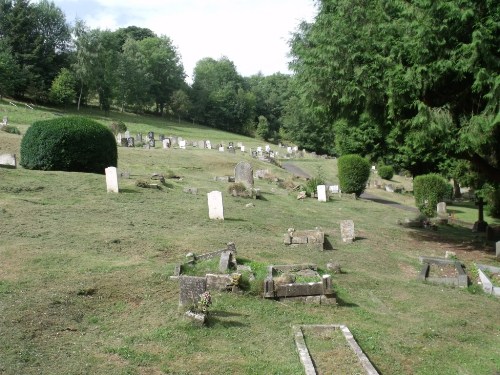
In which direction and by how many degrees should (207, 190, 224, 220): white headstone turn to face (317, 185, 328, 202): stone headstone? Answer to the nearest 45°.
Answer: approximately 135° to its left

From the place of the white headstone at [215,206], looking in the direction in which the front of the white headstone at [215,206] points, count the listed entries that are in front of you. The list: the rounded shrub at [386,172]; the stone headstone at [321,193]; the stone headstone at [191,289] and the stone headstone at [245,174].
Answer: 1

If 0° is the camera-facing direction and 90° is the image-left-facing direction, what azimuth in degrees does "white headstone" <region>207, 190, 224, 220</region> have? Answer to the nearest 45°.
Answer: approximately 0°

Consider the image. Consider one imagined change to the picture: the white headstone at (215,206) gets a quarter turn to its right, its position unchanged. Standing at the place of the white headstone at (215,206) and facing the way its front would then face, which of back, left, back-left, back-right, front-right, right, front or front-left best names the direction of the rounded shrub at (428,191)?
back-right

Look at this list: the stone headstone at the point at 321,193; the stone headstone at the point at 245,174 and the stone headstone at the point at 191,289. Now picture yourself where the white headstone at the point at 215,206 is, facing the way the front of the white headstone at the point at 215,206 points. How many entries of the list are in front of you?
1

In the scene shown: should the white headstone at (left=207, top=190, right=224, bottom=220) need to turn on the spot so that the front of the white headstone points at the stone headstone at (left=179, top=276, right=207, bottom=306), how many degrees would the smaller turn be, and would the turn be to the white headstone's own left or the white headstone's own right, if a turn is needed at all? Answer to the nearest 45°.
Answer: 0° — it already faces it

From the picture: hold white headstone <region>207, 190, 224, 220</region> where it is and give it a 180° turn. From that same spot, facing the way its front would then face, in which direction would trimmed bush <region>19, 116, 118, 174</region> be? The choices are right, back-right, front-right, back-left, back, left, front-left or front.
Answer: front-left

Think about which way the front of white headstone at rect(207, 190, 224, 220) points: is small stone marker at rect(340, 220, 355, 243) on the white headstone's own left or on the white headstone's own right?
on the white headstone's own left

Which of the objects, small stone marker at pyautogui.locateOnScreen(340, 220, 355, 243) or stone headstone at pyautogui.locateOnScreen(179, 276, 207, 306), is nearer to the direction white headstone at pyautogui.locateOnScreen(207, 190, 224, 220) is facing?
the stone headstone

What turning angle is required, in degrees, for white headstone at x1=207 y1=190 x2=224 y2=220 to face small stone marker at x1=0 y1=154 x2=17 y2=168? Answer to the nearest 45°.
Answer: approximately 135° to its right

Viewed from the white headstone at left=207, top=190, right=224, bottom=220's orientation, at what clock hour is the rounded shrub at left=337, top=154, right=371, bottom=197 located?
The rounded shrub is roughly at 7 o'clock from the white headstone.

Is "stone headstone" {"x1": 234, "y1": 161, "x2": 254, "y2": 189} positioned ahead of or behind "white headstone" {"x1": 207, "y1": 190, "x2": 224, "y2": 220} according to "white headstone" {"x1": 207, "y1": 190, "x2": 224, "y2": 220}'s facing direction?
behind

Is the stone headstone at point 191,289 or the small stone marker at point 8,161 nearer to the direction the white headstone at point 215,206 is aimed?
the stone headstone

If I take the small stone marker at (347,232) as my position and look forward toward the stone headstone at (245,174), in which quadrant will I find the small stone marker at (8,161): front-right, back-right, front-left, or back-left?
front-left

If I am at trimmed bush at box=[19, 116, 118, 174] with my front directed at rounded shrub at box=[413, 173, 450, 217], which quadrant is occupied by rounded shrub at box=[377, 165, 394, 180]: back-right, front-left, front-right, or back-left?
front-left
